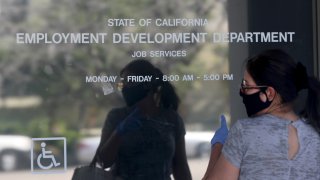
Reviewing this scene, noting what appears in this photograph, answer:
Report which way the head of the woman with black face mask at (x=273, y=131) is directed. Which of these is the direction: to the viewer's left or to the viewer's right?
to the viewer's left

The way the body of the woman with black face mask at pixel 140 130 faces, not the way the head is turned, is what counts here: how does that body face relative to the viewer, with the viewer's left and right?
facing the viewer and to the left of the viewer

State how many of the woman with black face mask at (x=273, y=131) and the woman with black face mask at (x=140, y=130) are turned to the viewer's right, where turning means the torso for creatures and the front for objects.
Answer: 0

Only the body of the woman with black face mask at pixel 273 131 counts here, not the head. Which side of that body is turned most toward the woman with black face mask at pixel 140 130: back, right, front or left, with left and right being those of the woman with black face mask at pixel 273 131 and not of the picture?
front

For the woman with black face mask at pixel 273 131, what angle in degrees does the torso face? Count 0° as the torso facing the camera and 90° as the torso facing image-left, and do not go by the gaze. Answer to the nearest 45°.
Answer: approximately 135°
